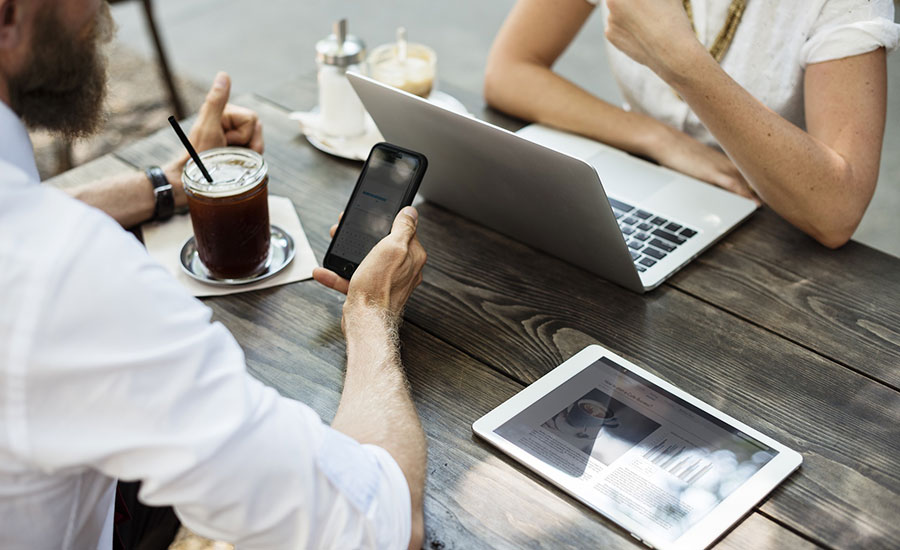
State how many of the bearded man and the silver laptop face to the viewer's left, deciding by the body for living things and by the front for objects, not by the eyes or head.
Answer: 0

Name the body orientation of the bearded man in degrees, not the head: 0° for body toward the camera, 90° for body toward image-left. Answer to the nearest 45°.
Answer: approximately 225°

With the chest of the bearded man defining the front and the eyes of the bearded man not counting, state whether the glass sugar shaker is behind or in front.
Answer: in front

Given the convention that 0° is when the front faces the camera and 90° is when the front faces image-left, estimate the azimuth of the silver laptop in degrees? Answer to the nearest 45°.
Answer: approximately 225°

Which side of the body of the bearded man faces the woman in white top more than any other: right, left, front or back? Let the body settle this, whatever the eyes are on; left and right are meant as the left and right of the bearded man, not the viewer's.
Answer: front
